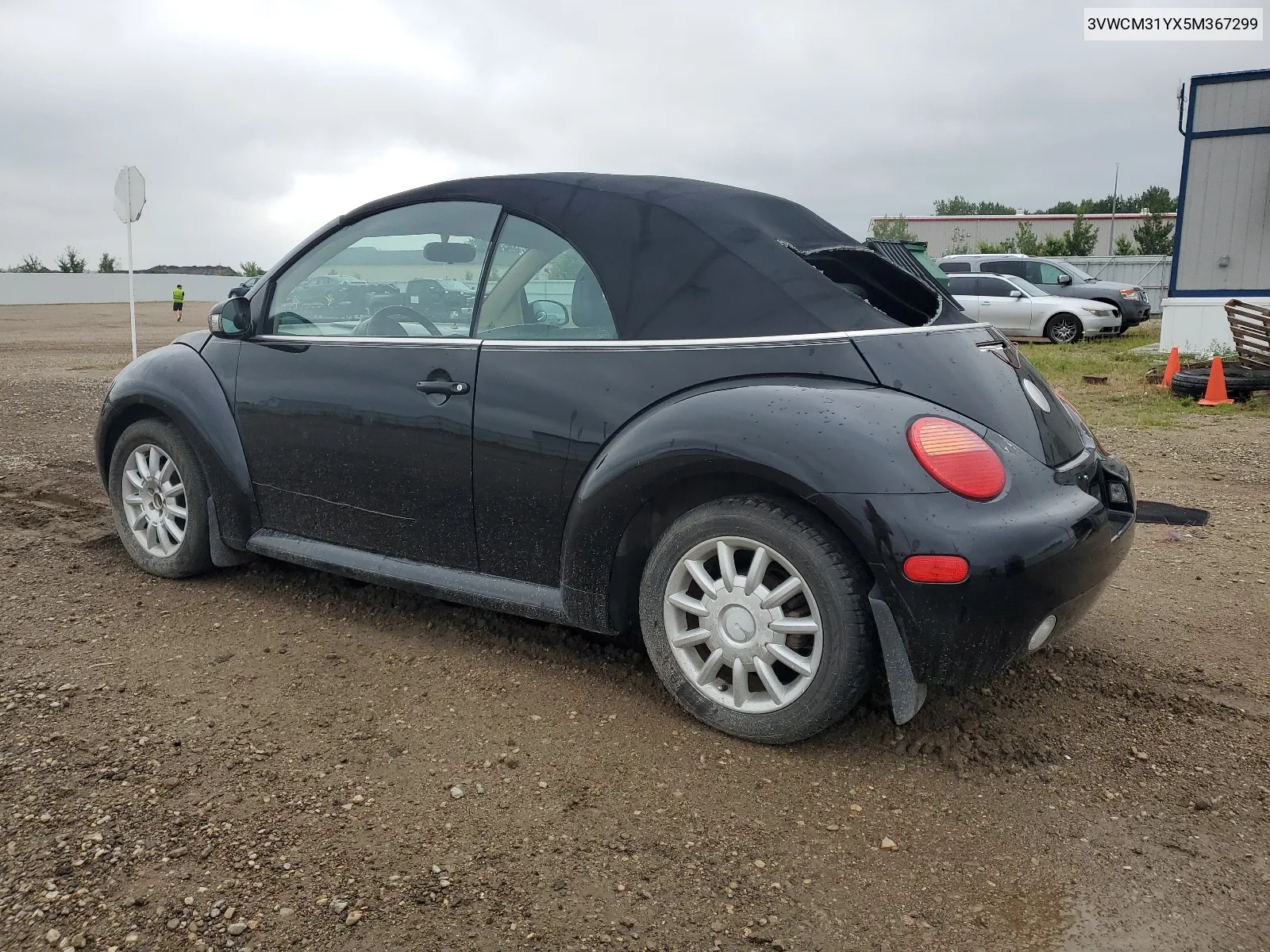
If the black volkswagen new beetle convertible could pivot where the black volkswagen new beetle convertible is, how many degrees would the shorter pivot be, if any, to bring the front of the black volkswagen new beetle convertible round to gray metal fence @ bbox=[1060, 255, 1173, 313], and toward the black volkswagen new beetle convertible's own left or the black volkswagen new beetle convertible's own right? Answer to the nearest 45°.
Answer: approximately 90° to the black volkswagen new beetle convertible's own right

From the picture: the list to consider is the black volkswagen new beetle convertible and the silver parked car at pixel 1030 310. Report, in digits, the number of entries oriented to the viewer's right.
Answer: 1

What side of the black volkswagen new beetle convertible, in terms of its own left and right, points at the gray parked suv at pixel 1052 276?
right

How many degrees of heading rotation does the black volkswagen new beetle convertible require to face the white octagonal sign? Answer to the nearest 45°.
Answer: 0° — it already faces it

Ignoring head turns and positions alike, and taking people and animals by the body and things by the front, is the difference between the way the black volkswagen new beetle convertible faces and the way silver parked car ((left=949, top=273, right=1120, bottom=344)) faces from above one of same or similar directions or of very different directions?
very different directions

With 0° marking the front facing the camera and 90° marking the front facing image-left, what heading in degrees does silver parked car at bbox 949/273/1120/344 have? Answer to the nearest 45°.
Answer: approximately 270°

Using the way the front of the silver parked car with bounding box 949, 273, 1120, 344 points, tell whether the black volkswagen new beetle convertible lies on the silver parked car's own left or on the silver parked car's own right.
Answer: on the silver parked car's own right

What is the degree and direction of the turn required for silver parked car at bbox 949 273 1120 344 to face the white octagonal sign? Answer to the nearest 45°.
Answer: approximately 135° to its right

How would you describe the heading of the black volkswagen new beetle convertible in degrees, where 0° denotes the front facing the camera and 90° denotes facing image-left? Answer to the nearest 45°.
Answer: approximately 135°

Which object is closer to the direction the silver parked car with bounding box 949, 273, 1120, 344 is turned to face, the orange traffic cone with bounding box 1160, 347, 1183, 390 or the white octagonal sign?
the orange traffic cone

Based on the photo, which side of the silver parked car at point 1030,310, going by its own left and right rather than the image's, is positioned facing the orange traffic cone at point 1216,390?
right

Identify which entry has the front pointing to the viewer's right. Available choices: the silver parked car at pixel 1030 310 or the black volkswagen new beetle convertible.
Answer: the silver parked car
